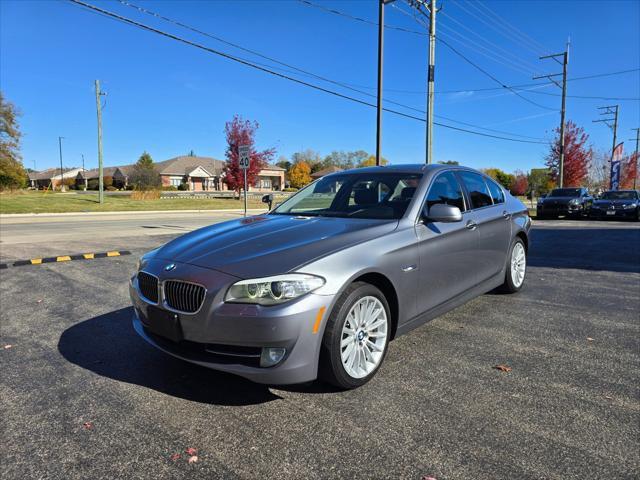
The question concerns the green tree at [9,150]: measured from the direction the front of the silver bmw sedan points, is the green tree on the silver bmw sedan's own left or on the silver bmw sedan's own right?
on the silver bmw sedan's own right

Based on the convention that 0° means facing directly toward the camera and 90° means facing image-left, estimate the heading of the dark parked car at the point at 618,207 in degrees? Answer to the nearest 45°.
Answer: approximately 45°

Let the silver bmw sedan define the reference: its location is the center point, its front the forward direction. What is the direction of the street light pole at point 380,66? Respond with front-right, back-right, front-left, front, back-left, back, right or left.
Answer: back-right

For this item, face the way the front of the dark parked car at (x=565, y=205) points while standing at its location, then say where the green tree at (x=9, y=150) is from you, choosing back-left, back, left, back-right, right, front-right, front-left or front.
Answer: front-right

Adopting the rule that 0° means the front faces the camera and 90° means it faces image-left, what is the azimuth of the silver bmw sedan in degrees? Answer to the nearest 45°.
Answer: approximately 45°

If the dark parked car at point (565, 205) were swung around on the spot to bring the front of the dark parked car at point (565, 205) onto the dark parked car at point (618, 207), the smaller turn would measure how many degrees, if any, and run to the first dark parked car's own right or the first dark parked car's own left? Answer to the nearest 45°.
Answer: approximately 135° to the first dark parked car's own left
